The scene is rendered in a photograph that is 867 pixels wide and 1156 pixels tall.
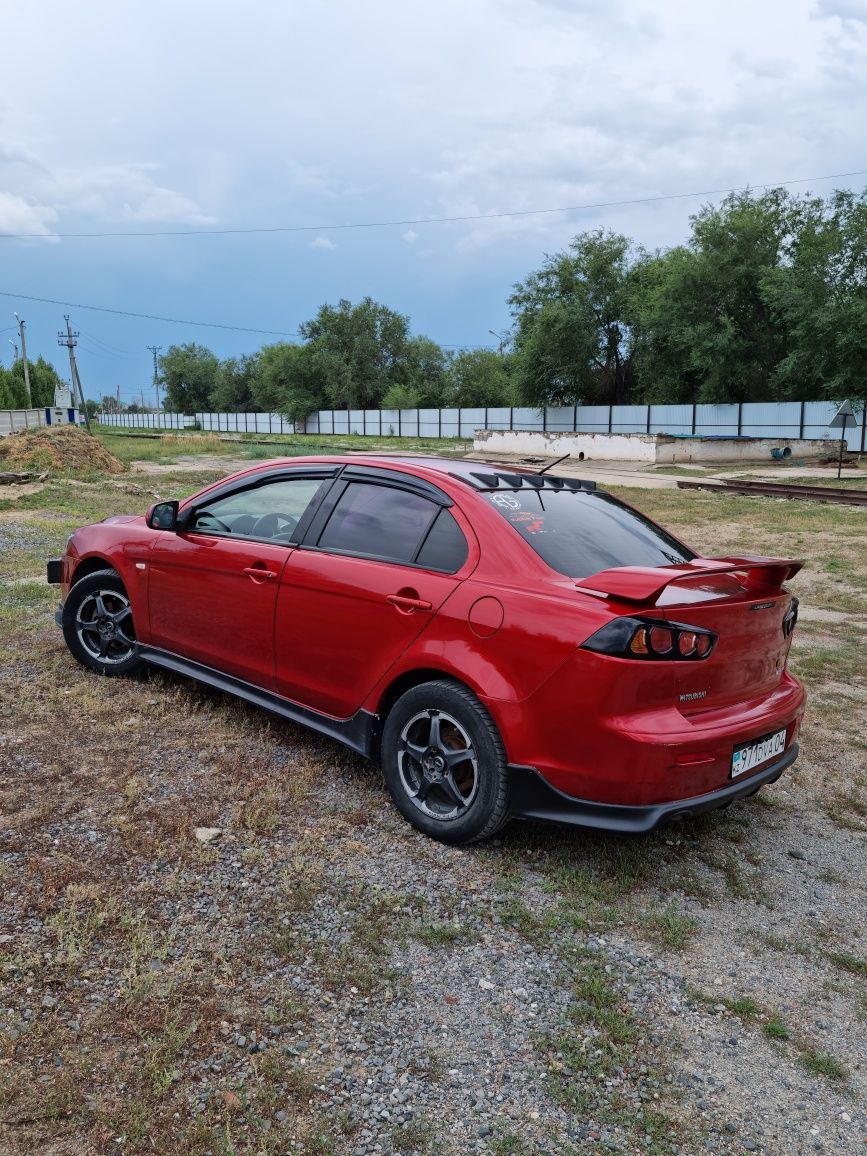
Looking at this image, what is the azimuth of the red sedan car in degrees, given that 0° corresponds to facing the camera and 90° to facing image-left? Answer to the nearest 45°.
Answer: approximately 135°

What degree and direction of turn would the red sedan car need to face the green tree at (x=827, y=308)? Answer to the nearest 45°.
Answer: approximately 90° to its right

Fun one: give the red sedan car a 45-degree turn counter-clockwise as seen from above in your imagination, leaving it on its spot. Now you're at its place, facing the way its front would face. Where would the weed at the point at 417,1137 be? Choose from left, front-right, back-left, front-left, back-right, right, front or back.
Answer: left

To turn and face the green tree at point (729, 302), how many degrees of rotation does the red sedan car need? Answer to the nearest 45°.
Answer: approximately 45° to its right

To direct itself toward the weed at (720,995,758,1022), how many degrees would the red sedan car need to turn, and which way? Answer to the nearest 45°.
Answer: approximately 180°

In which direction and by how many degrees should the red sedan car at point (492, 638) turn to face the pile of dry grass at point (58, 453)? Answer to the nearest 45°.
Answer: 0° — it already faces it

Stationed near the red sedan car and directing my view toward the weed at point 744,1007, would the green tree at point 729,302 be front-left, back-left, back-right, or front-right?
back-left

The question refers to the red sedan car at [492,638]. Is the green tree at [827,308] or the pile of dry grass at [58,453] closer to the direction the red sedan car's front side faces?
the pile of dry grass

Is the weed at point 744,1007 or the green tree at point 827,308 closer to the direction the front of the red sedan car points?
the green tree
